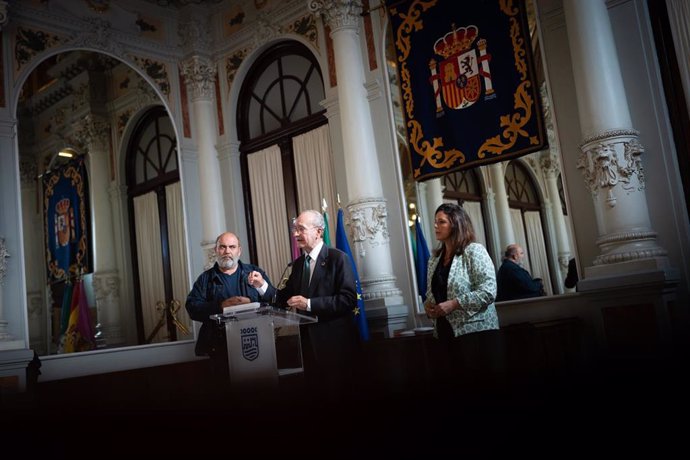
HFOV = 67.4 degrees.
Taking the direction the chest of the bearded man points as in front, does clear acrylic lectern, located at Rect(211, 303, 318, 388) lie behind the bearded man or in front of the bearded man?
in front

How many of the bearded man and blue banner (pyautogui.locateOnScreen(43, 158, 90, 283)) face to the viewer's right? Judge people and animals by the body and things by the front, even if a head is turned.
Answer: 0

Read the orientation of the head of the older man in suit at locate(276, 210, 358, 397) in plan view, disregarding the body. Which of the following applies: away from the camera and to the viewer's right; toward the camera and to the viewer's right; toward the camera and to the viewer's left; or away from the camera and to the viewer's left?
toward the camera and to the viewer's left

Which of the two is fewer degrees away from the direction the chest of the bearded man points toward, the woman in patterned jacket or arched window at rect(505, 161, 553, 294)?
the woman in patterned jacket

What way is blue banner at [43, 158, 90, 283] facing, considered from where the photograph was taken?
facing the viewer and to the left of the viewer

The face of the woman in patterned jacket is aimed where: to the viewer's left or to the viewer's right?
to the viewer's left

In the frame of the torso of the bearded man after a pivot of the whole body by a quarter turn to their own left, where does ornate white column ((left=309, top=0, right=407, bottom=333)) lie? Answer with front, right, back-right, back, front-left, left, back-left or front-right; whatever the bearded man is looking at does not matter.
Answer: front-left

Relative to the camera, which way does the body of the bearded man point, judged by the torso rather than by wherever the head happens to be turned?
toward the camera

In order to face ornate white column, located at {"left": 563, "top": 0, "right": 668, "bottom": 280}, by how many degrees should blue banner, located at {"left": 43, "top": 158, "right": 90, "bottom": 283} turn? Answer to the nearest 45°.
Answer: approximately 90° to its left

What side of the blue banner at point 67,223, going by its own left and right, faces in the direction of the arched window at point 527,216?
left

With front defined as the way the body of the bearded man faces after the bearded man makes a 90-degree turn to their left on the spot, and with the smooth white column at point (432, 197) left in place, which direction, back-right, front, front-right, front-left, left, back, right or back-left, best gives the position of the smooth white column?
front-left

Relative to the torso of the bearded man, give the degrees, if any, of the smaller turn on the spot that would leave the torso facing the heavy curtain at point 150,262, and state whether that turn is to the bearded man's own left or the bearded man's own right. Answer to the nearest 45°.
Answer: approximately 180°

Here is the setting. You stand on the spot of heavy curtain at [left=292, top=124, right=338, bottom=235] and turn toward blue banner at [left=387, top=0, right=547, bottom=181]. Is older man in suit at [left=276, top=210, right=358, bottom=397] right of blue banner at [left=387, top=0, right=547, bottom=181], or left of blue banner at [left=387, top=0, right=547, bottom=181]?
right
